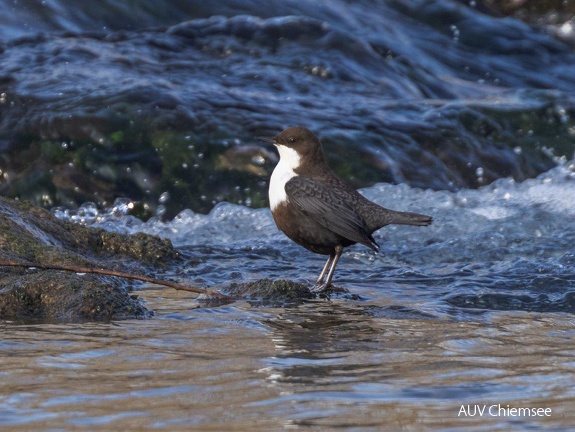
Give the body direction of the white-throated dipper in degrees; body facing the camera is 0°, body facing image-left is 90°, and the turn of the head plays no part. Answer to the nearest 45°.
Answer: approximately 90°

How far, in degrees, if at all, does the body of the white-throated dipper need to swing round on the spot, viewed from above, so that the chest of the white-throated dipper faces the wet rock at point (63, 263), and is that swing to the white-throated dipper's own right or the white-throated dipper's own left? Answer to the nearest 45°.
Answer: approximately 45° to the white-throated dipper's own left
